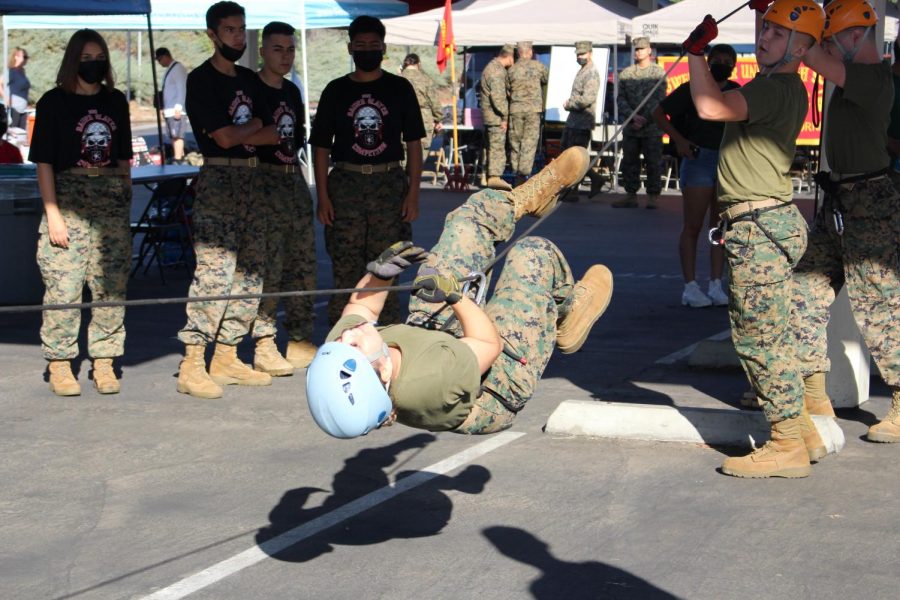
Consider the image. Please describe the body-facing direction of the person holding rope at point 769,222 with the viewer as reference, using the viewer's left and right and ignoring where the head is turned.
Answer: facing to the left of the viewer

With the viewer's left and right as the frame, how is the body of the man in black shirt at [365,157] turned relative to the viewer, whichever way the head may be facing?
facing the viewer

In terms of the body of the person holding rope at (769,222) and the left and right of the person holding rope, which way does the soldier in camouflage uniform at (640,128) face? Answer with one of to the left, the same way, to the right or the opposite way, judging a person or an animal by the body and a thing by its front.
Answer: to the left

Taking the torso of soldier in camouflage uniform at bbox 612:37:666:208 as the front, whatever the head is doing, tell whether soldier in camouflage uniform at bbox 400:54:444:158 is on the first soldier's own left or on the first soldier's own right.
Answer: on the first soldier's own right

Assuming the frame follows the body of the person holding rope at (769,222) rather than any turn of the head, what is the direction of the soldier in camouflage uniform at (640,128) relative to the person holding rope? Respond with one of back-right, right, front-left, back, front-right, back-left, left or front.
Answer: right

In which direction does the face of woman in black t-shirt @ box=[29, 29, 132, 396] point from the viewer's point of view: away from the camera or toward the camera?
toward the camera

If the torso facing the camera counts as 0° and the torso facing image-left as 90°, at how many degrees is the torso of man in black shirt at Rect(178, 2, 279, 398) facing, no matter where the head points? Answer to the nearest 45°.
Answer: approximately 315°

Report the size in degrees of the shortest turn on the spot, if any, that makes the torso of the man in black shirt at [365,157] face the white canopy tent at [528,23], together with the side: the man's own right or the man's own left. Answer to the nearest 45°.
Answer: approximately 180°

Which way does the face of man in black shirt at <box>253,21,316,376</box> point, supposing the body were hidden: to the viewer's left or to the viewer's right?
to the viewer's right

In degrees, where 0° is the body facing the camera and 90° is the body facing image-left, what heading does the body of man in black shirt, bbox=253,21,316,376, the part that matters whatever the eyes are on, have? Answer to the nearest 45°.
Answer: approximately 315°

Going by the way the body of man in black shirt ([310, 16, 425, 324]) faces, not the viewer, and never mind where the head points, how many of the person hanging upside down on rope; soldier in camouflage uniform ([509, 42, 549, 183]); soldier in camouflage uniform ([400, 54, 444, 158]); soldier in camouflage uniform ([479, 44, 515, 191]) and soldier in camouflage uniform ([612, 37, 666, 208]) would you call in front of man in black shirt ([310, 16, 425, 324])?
1
